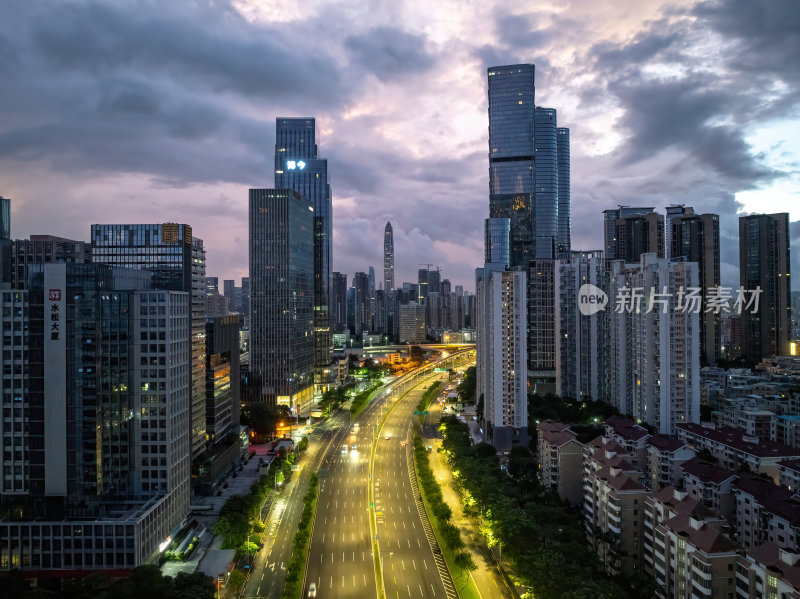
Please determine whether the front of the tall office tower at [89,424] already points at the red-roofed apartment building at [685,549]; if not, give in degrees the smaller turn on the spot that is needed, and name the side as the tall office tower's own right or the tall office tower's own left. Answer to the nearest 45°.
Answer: approximately 45° to the tall office tower's own left

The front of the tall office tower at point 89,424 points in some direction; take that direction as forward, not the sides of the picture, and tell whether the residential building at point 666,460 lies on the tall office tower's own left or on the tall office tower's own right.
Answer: on the tall office tower's own left

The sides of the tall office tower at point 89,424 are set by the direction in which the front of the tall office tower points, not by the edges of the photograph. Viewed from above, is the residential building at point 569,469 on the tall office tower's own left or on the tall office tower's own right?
on the tall office tower's own left

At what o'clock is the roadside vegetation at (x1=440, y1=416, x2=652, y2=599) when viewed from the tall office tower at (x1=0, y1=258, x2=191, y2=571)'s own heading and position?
The roadside vegetation is roughly at 10 o'clock from the tall office tower.

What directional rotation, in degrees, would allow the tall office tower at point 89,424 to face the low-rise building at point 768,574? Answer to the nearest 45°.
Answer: approximately 45° to its left
